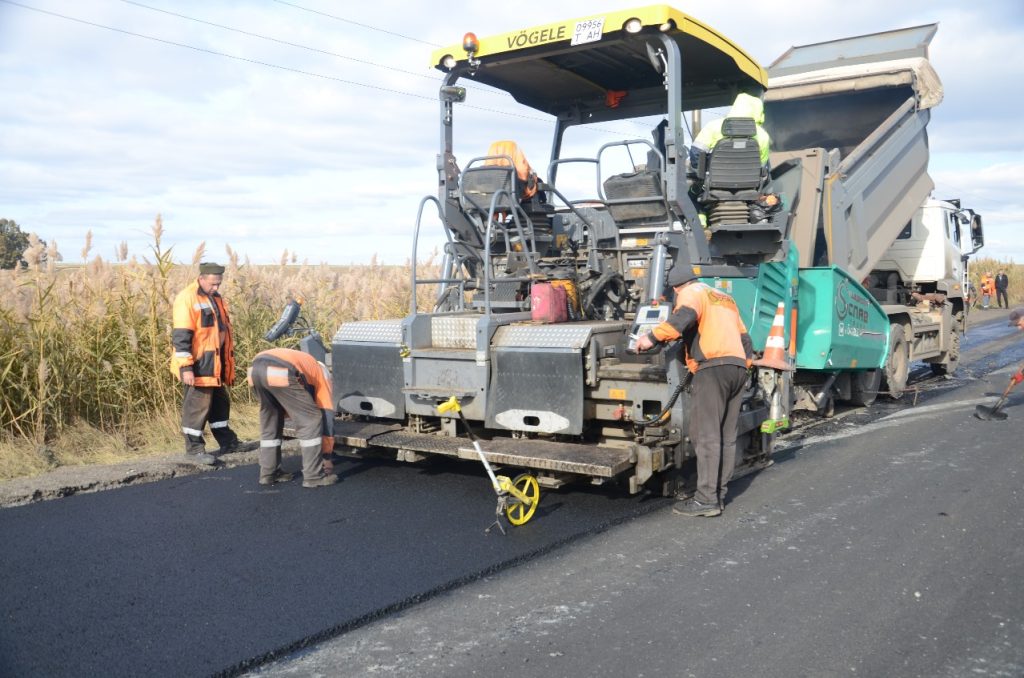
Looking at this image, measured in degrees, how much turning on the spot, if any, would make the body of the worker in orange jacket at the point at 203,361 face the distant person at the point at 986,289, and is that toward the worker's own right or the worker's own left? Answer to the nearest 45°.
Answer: approximately 90° to the worker's own left

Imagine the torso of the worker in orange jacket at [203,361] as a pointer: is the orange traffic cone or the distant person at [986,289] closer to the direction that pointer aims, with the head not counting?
the orange traffic cone

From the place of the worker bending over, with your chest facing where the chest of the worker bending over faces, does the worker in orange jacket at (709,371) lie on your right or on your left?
on your right

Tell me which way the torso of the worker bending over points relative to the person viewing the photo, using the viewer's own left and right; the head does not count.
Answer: facing away from the viewer and to the right of the viewer

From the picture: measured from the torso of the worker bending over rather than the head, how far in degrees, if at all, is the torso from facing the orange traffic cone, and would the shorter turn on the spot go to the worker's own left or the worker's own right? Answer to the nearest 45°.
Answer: approximately 45° to the worker's own right

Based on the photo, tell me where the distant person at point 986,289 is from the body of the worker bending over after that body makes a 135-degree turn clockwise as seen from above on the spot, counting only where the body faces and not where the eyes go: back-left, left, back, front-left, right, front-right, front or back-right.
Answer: back-left

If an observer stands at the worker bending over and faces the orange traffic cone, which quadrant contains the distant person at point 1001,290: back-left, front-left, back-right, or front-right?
front-left

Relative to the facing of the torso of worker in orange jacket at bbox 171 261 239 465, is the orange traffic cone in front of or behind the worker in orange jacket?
in front

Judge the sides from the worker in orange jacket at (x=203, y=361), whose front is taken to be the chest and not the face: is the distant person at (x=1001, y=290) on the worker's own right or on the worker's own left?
on the worker's own left

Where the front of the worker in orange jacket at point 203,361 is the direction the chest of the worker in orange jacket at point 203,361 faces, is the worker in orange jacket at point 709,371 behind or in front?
in front

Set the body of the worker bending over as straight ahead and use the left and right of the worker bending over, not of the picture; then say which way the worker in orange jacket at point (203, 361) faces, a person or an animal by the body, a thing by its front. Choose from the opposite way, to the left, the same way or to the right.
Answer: to the right

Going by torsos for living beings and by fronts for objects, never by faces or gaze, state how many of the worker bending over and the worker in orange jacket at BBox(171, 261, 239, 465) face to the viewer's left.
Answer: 0

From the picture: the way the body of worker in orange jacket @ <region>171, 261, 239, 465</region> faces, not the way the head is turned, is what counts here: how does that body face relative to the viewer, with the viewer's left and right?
facing the viewer and to the right of the viewer

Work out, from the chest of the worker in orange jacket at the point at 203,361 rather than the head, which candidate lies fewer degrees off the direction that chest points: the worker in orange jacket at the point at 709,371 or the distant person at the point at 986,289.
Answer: the worker in orange jacket at the point at 709,371

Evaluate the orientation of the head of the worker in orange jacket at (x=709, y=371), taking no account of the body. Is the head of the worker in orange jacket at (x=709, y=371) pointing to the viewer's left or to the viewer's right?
to the viewer's left
